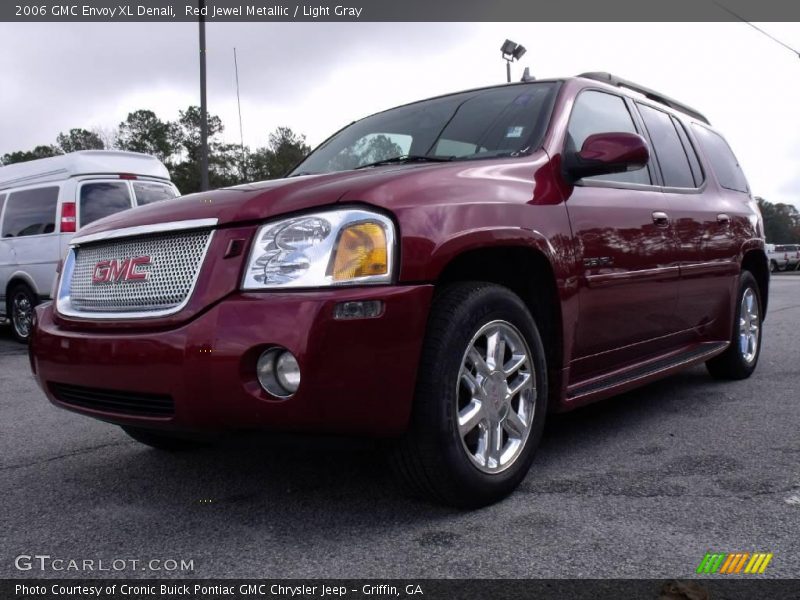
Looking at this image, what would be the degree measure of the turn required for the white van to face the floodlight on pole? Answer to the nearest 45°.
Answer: approximately 90° to its right

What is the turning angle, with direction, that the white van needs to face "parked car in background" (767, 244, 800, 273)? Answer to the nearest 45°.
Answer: approximately 90° to its right

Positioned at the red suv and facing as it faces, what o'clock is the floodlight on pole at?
The floodlight on pole is roughly at 5 o'clock from the red suv.

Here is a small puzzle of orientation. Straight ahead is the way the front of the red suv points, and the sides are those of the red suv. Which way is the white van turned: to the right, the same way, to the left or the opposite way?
to the right

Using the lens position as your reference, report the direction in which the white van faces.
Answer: facing away from the viewer and to the left of the viewer

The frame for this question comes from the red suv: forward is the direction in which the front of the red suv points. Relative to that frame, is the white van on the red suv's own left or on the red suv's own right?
on the red suv's own right

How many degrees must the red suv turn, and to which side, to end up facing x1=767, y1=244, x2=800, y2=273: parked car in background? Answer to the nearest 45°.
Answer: approximately 180°

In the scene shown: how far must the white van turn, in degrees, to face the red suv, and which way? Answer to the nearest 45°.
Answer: approximately 135° to its left

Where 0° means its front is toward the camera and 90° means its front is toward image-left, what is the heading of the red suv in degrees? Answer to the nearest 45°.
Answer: approximately 45°
